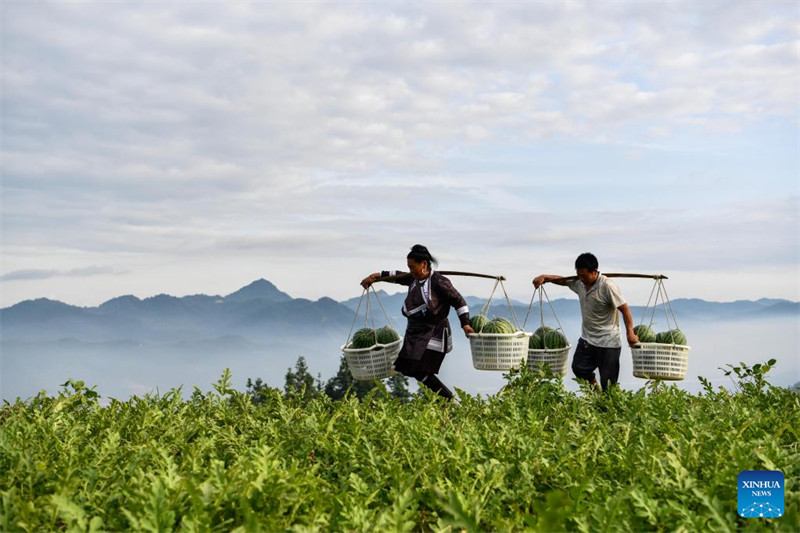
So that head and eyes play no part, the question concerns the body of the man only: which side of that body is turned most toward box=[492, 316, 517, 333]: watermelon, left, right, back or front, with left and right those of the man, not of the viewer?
front

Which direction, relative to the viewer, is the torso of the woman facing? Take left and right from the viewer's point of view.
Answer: facing the viewer and to the left of the viewer

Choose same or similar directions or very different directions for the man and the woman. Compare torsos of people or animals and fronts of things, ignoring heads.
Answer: same or similar directions

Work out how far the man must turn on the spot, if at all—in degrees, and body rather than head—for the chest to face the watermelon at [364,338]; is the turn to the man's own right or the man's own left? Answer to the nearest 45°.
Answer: approximately 45° to the man's own right

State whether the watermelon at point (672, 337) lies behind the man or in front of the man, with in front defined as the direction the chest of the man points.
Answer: behind

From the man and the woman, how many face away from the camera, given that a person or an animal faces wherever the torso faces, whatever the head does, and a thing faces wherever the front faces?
0

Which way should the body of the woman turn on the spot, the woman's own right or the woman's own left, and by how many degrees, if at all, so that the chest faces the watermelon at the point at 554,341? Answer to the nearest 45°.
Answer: approximately 135° to the woman's own left

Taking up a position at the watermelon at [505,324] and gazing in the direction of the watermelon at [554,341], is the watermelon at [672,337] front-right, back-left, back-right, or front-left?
front-right

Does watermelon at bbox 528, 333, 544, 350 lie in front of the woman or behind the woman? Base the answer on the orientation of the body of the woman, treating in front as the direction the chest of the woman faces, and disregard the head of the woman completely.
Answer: behind
